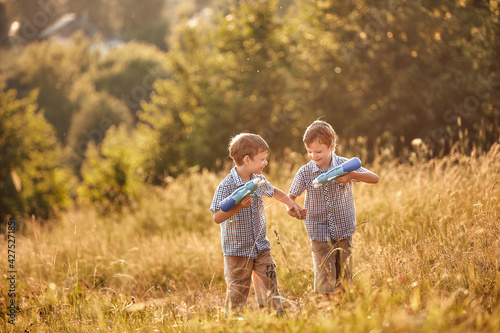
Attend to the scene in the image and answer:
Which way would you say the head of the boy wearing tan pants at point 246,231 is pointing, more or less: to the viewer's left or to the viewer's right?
to the viewer's right

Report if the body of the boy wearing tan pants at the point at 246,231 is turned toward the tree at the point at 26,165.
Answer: no

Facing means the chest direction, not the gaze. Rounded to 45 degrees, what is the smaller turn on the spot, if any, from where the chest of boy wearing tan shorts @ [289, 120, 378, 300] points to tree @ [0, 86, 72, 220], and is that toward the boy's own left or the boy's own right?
approximately 135° to the boy's own right

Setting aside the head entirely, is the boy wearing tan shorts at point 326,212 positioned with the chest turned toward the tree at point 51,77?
no

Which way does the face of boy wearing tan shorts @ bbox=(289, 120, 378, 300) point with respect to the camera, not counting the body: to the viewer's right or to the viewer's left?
to the viewer's left

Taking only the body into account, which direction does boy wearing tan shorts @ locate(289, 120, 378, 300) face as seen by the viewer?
toward the camera

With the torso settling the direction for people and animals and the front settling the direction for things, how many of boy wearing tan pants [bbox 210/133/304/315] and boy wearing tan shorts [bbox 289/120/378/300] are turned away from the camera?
0
